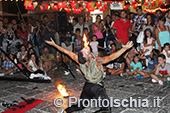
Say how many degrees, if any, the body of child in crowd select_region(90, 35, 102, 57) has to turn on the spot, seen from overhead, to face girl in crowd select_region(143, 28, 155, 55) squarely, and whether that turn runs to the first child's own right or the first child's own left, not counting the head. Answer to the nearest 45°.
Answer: approximately 45° to the first child's own left

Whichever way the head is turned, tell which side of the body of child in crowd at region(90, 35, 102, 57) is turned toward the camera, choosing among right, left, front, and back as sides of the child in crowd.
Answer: front

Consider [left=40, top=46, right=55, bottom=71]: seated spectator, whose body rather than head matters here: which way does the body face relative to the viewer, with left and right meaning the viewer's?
facing the viewer

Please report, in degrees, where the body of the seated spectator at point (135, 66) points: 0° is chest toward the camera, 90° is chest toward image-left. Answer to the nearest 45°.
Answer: approximately 45°

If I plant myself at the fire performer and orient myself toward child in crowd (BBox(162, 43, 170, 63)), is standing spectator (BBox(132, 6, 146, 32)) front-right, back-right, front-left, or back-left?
front-left

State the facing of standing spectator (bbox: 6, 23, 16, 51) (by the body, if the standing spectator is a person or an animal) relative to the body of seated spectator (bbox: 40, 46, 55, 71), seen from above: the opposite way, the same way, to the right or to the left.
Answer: the same way

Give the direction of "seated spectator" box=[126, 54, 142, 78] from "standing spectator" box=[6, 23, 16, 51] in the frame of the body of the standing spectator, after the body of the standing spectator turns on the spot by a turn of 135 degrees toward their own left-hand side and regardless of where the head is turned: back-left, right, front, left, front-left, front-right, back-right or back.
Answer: right

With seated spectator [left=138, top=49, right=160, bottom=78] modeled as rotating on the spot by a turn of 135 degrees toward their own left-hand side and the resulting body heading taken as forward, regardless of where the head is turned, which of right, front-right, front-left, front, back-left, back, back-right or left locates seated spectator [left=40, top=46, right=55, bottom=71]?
back

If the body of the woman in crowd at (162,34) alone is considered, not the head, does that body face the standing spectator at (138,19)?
no

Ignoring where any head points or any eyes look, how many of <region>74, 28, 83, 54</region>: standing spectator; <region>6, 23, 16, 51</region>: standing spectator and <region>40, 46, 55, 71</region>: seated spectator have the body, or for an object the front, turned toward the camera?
3

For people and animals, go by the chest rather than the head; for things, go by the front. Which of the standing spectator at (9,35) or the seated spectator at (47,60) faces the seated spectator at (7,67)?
the standing spectator

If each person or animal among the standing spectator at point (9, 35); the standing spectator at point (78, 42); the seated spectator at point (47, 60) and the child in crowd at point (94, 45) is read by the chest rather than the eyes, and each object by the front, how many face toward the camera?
4

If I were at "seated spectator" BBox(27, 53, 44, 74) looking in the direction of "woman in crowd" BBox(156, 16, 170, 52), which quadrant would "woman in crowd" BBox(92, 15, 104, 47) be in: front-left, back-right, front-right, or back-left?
front-left

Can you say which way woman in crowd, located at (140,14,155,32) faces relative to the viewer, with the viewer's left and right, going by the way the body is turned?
facing the viewer and to the left of the viewer

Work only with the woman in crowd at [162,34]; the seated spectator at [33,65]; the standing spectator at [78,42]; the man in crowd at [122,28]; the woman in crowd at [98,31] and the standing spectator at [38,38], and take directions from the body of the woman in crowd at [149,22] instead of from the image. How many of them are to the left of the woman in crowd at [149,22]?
1

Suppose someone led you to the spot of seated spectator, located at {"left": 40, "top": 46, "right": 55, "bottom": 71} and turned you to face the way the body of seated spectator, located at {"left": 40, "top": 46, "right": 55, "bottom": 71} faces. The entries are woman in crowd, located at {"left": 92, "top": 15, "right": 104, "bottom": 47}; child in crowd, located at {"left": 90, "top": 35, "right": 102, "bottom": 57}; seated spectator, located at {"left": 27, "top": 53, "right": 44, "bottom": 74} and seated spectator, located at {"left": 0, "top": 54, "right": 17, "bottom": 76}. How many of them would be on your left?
2

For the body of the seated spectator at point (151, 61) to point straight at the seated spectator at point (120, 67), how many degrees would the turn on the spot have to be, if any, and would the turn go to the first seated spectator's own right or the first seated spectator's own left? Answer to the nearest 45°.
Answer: approximately 45° to the first seated spectator's own right
